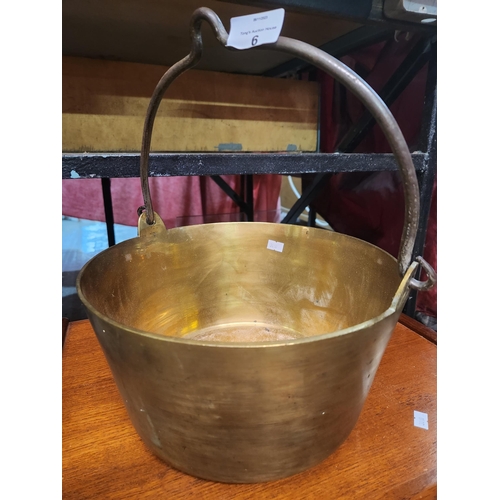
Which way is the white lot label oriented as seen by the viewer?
toward the camera
